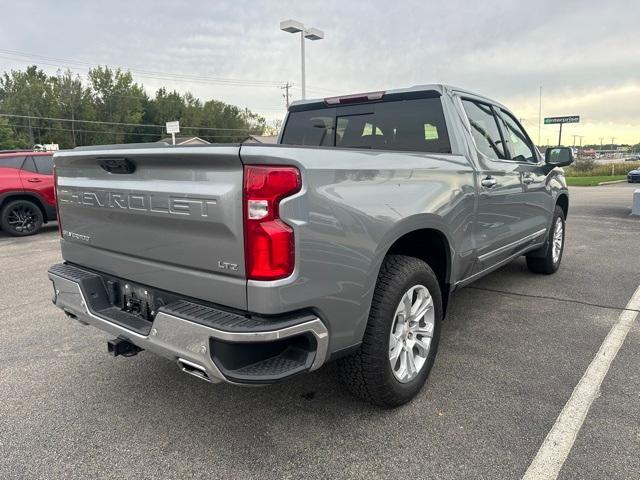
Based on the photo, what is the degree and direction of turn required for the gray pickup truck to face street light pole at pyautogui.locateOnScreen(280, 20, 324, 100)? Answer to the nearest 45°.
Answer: approximately 45° to its left

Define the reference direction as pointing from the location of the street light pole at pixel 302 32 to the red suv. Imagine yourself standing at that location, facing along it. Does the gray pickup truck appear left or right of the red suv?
left

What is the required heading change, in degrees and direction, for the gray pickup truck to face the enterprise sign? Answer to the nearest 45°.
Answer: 0° — it already faces it

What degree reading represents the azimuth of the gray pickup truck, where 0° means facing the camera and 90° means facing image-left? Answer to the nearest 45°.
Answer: approximately 225°

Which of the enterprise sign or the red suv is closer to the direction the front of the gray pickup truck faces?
the enterprise sign

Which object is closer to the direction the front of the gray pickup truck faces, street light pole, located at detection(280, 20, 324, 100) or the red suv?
the street light pole

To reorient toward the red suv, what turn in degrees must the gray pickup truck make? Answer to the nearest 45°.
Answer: approximately 90° to its left
